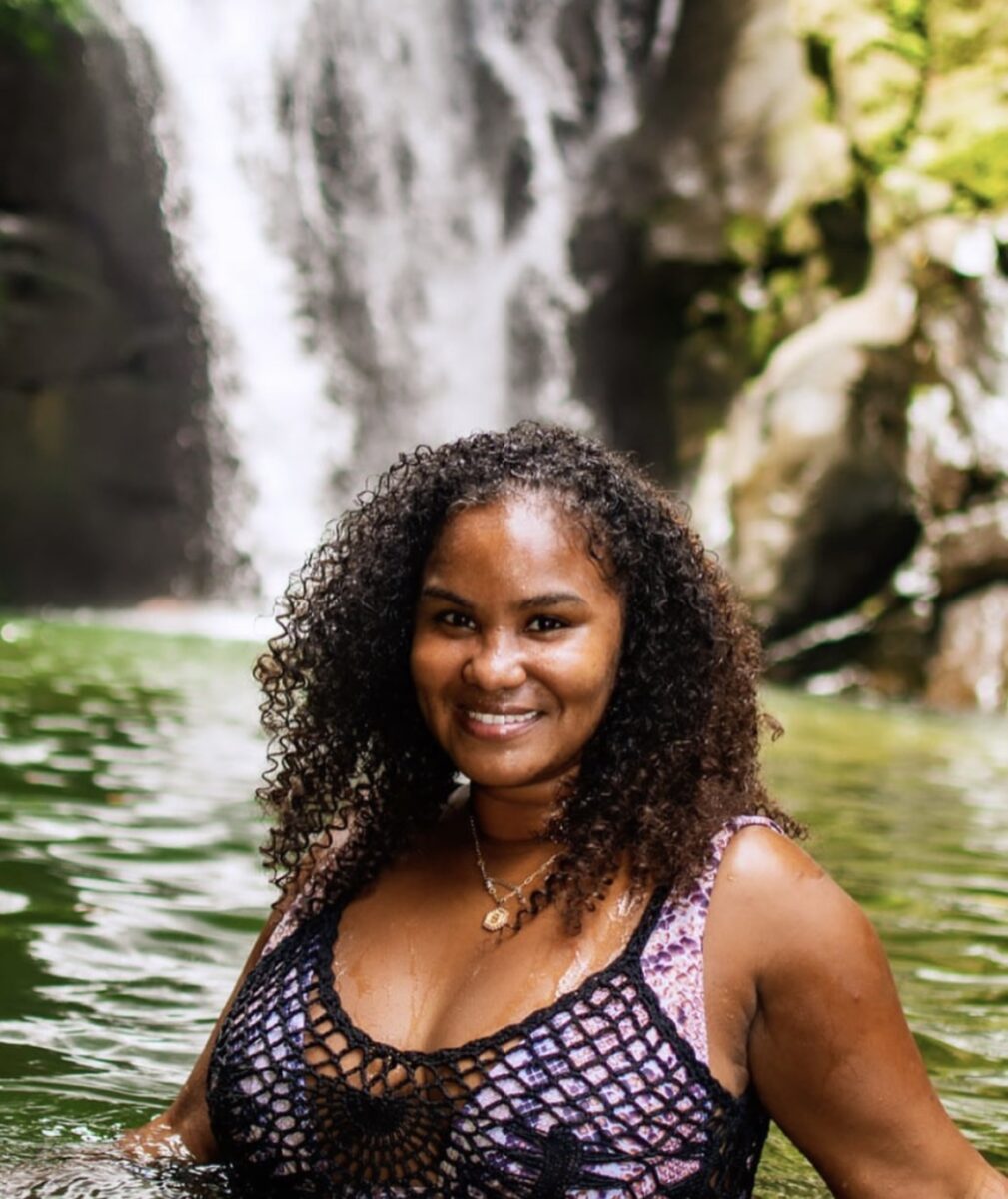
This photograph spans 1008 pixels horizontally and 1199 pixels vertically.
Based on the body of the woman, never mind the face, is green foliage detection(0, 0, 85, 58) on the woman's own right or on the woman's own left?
on the woman's own right

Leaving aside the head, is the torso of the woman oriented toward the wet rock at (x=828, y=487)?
no

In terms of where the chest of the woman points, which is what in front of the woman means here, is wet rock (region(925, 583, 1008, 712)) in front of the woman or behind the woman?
behind

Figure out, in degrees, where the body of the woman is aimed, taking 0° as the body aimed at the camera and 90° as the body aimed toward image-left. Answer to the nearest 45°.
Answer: approximately 45°

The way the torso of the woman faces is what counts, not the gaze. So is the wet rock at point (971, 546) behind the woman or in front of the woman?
behind

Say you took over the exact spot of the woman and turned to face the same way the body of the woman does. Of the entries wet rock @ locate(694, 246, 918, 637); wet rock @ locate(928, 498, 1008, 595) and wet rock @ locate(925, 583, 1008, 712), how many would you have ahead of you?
0
